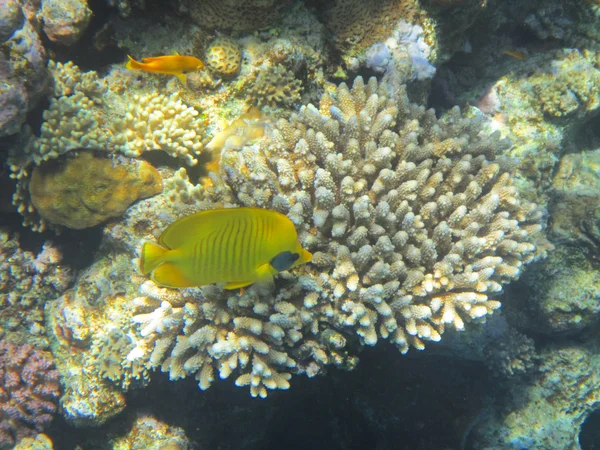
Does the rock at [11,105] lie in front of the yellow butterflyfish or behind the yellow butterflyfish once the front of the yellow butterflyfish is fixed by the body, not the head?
behind

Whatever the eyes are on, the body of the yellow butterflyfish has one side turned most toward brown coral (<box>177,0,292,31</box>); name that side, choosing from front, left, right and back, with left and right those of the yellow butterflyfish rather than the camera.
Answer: left

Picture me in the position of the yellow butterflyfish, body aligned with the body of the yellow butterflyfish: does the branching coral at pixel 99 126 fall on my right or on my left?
on my left

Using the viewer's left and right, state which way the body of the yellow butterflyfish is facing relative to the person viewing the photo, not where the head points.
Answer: facing to the right of the viewer
